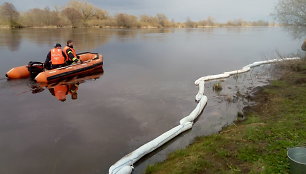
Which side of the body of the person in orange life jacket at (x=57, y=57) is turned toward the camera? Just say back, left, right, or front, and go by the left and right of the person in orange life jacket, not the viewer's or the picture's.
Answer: back

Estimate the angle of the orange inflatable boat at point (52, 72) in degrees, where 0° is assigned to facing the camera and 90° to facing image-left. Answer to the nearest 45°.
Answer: approximately 225°

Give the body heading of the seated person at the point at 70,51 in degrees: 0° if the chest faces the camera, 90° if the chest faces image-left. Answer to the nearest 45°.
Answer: approximately 270°

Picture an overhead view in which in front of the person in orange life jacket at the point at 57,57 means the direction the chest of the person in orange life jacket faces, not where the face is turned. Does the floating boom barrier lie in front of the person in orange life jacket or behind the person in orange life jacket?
behind
